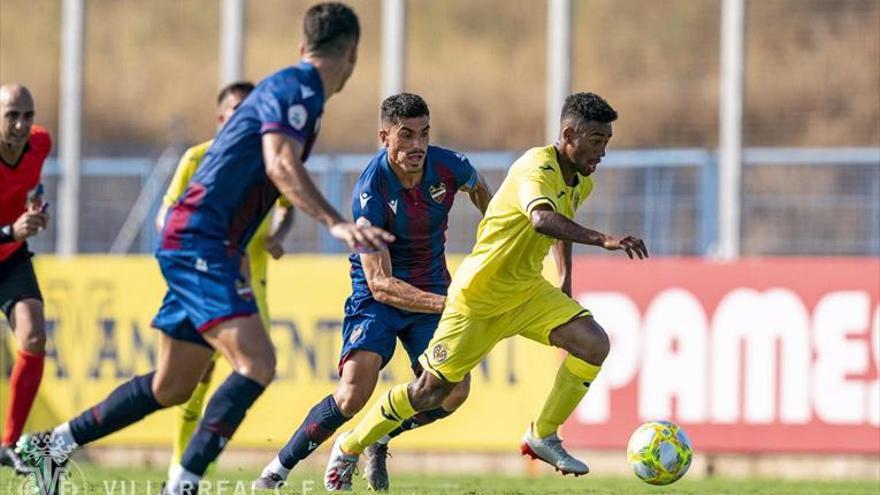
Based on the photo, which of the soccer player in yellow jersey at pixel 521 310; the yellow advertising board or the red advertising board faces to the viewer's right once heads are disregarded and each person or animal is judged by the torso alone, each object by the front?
the soccer player in yellow jersey

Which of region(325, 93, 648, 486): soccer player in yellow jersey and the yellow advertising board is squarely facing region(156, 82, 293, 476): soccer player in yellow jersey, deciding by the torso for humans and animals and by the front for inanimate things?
the yellow advertising board

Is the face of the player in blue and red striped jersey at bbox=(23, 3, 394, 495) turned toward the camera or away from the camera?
away from the camera

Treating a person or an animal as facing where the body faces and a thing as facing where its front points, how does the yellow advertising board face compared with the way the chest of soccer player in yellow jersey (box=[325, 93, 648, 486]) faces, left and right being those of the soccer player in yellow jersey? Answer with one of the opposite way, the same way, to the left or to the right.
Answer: to the right

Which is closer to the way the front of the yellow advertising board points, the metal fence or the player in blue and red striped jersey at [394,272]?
the player in blue and red striped jersey

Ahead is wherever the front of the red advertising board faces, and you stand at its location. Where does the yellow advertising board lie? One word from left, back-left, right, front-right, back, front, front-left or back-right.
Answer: right

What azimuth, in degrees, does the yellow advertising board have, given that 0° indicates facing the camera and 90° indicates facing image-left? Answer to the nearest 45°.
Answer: approximately 0°

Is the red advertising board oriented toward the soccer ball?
yes

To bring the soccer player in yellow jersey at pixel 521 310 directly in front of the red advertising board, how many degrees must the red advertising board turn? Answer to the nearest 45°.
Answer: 0° — it already faces them

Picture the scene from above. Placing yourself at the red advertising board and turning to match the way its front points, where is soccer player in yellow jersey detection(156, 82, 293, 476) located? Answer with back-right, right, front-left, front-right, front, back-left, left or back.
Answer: front-right

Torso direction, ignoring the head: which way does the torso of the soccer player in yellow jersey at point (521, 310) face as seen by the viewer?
to the viewer's right

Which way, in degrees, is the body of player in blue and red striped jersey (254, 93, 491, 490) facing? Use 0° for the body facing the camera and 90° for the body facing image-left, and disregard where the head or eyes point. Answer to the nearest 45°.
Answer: approximately 315°

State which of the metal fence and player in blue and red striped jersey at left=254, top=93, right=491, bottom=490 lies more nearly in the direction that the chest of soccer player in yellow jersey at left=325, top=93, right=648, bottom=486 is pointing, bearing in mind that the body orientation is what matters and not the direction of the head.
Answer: the metal fence
